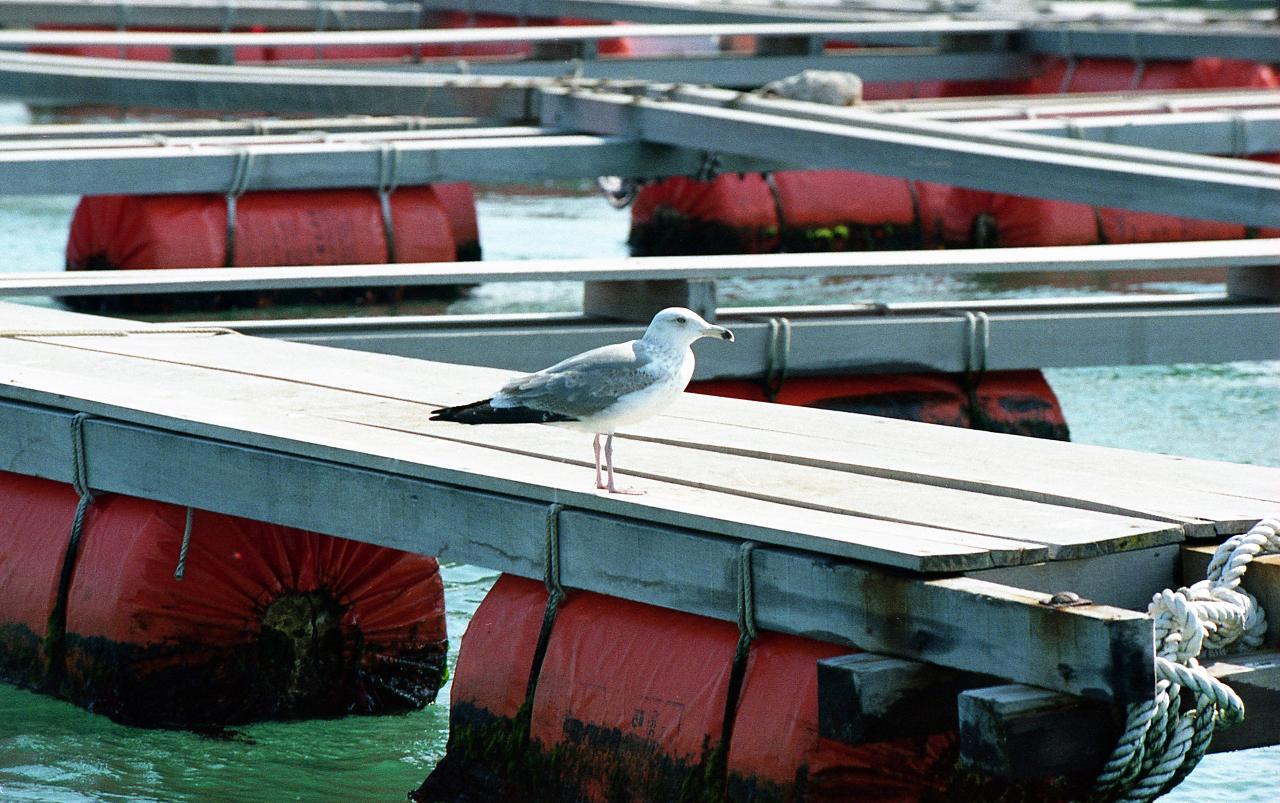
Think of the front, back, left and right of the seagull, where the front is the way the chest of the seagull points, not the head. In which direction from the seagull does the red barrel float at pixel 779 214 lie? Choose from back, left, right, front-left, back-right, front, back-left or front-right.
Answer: left

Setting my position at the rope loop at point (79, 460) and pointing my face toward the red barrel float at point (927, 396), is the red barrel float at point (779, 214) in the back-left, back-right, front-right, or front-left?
front-left

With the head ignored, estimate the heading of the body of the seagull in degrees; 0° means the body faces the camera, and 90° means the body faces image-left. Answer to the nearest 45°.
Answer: approximately 270°

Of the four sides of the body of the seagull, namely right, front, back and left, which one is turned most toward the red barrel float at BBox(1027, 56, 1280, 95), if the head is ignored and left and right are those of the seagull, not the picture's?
left

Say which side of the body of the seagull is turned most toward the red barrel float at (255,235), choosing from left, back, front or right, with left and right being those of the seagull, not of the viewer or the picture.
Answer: left

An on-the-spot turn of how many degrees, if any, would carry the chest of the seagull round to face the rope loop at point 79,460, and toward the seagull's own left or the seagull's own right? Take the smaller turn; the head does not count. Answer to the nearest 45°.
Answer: approximately 135° to the seagull's own left

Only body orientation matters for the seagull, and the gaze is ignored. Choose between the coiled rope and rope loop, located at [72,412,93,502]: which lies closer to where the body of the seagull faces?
the coiled rope

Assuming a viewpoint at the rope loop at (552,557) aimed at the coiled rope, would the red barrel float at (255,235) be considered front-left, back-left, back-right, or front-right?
back-left
